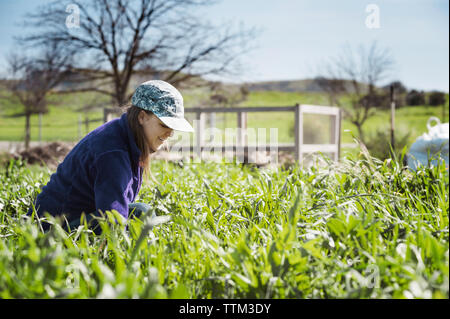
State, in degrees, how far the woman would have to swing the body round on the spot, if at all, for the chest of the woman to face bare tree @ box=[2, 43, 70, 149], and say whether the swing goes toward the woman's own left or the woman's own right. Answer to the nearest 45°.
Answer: approximately 90° to the woman's own left

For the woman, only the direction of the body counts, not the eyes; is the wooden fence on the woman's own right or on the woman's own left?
on the woman's own left

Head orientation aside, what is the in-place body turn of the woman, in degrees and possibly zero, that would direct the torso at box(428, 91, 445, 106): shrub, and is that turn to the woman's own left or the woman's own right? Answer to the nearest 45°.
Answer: approximately 45° to the woman's own left

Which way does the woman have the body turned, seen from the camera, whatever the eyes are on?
to the viewer's right

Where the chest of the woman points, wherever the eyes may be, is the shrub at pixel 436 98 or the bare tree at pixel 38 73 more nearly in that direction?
the shrub
